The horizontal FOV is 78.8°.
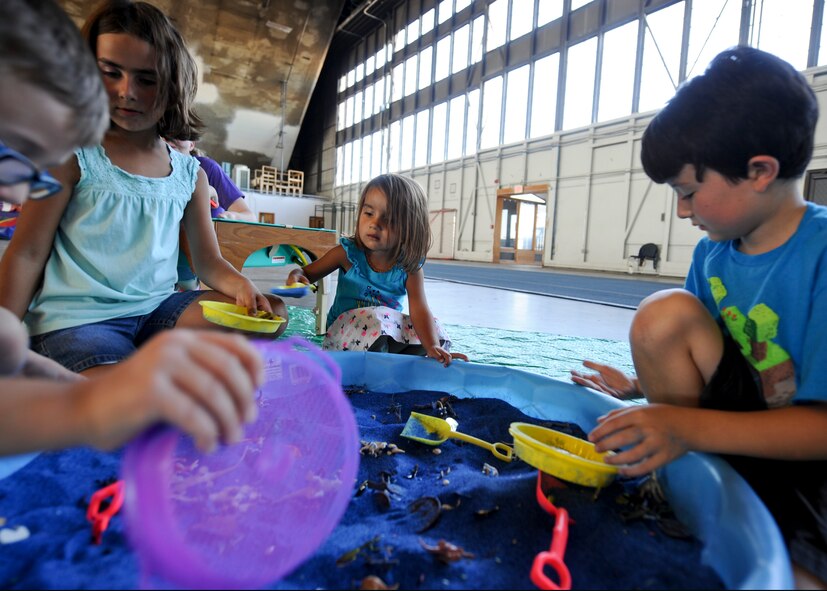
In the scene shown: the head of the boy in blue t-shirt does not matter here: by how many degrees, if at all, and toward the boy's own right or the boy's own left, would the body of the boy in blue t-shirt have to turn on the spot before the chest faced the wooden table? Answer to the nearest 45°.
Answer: approximately 45° to the boy's own right

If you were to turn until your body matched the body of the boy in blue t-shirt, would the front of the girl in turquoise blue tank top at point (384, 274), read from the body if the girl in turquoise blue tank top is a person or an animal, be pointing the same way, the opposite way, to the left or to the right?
to the left

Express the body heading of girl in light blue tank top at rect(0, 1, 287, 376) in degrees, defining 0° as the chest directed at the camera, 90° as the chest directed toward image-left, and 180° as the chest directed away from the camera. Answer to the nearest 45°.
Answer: approximately 0°

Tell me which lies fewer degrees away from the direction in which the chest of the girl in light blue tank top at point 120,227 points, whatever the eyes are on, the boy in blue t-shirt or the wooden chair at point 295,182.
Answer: the boy in blue t-shirt

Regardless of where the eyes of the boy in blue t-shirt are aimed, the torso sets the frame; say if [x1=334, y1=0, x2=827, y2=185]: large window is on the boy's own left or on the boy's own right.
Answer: on the boy's own right

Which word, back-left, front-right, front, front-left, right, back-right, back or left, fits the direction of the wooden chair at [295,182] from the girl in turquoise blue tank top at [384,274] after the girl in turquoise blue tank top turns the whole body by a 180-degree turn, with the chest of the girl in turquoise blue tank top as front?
front

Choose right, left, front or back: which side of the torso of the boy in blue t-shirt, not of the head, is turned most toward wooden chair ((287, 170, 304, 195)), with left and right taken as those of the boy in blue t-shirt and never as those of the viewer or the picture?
right

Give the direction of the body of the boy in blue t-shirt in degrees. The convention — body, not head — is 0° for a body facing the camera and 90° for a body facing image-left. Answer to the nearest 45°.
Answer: approximately 45°

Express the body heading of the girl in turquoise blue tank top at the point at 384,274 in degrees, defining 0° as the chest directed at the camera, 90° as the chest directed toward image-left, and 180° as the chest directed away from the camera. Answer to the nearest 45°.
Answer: approximately 0°

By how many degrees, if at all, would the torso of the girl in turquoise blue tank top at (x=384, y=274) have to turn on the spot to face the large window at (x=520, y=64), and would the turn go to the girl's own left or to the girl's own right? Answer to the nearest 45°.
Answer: approximately 180°

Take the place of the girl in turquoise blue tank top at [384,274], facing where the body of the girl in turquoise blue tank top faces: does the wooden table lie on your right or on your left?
on your right
